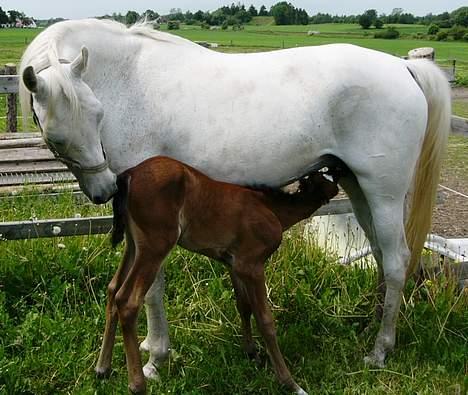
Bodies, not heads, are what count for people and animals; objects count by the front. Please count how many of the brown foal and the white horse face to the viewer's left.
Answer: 1

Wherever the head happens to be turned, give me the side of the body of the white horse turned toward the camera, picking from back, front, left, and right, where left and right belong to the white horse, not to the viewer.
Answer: left

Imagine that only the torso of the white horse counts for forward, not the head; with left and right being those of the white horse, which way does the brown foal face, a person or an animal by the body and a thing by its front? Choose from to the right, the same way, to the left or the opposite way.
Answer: the opposite way

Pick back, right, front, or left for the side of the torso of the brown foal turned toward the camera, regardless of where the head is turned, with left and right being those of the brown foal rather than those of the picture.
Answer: right

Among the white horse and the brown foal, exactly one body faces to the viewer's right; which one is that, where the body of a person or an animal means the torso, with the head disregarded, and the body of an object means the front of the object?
the brown foal

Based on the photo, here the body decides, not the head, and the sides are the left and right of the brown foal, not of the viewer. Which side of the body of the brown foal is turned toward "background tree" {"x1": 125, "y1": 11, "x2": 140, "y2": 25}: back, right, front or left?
left
